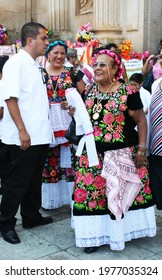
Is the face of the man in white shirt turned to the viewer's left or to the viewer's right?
to the viewer's right

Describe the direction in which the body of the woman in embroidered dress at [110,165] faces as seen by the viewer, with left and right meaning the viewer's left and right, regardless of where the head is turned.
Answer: facing the viewer and to the left of the viewer

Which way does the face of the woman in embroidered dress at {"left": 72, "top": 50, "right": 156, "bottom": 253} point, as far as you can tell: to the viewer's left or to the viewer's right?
to the viewer's left

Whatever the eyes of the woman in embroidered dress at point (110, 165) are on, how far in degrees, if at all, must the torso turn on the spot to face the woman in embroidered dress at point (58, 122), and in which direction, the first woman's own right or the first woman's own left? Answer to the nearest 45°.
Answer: approximately 90° to the first woman's own right

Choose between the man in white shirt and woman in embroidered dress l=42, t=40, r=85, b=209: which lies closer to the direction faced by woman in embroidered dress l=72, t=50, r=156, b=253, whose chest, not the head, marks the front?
the man in white shirt

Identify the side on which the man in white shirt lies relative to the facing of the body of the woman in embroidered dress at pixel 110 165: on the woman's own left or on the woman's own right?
on the woman's own right
